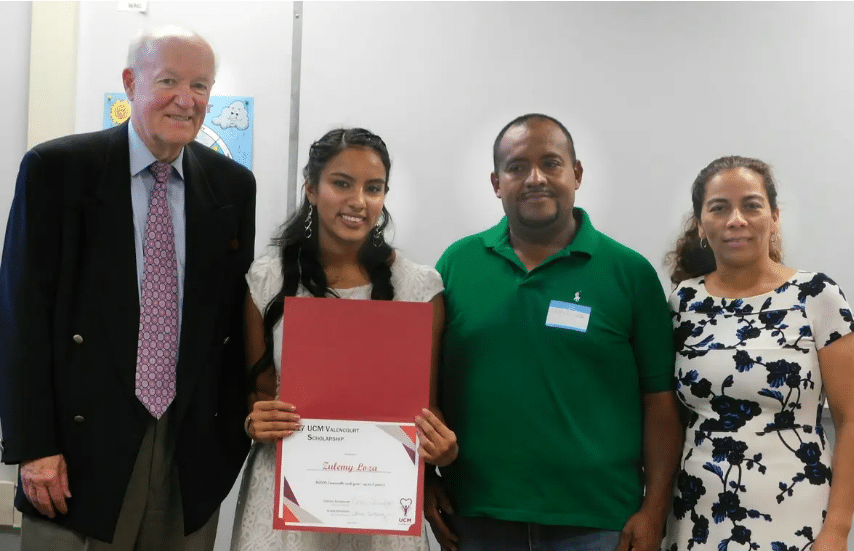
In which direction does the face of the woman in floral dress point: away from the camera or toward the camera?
toward the camera

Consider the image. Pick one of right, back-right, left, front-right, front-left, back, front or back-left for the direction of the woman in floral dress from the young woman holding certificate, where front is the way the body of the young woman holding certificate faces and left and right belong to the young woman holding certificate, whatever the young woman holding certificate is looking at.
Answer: left

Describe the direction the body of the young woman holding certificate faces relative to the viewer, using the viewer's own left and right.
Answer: facing the viewer

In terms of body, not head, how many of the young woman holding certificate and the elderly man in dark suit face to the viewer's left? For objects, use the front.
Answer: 0

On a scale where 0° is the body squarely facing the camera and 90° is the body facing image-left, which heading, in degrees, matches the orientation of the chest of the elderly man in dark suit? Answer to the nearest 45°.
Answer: approximately 315°

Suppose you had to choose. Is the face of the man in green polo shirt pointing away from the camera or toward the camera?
toward the camera
